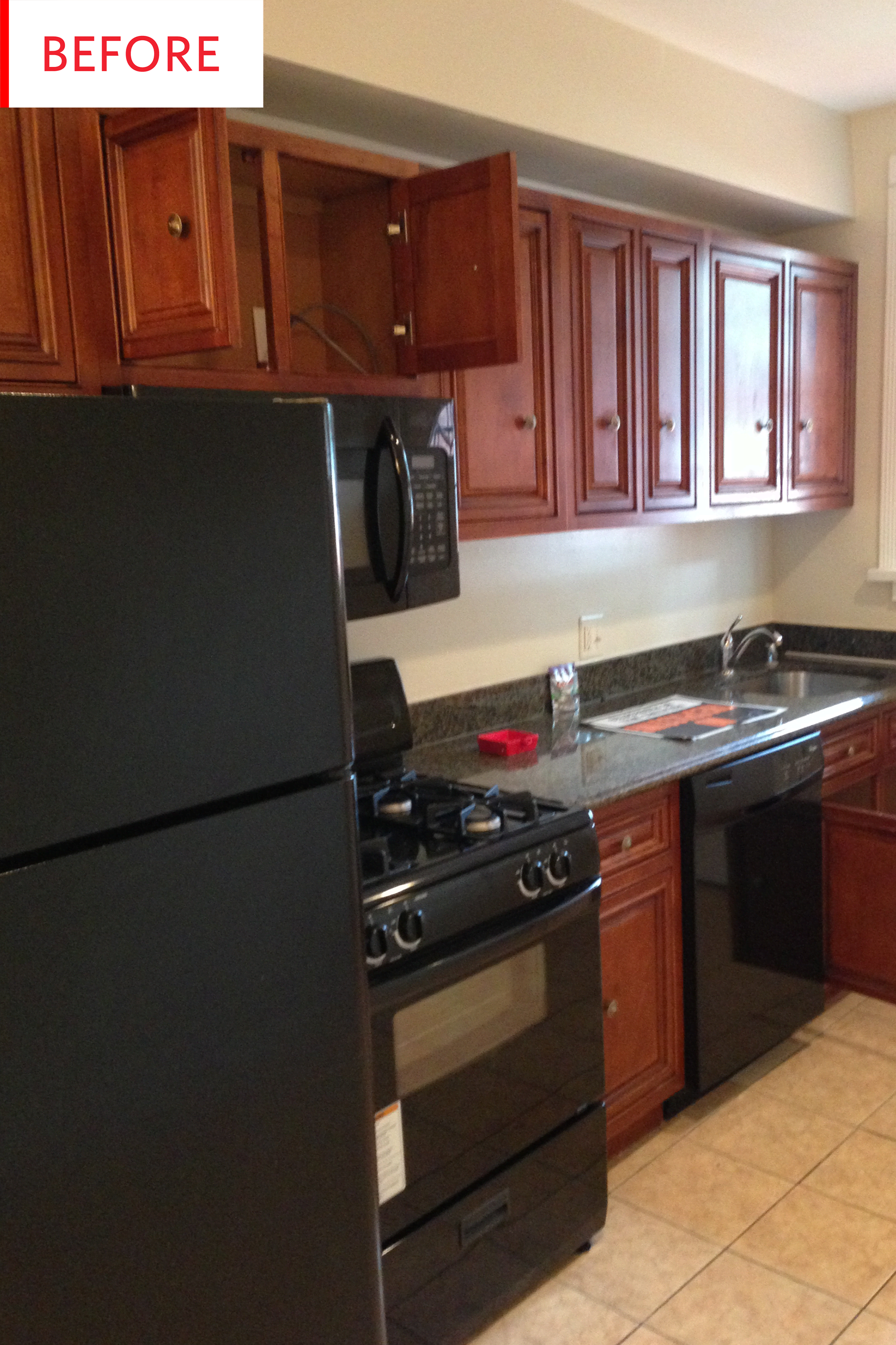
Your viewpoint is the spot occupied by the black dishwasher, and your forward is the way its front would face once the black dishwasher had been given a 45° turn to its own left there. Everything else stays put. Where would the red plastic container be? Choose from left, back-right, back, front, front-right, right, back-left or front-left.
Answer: back

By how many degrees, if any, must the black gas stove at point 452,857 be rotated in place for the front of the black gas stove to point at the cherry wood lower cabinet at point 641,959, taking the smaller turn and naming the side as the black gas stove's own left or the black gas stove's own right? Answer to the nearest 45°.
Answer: approximately 90° to the black gas stove's own left

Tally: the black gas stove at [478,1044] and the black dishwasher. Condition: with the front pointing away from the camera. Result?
0
